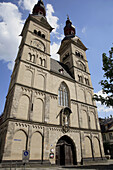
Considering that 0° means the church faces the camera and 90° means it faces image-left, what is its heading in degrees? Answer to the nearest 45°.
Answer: approximately 315°
